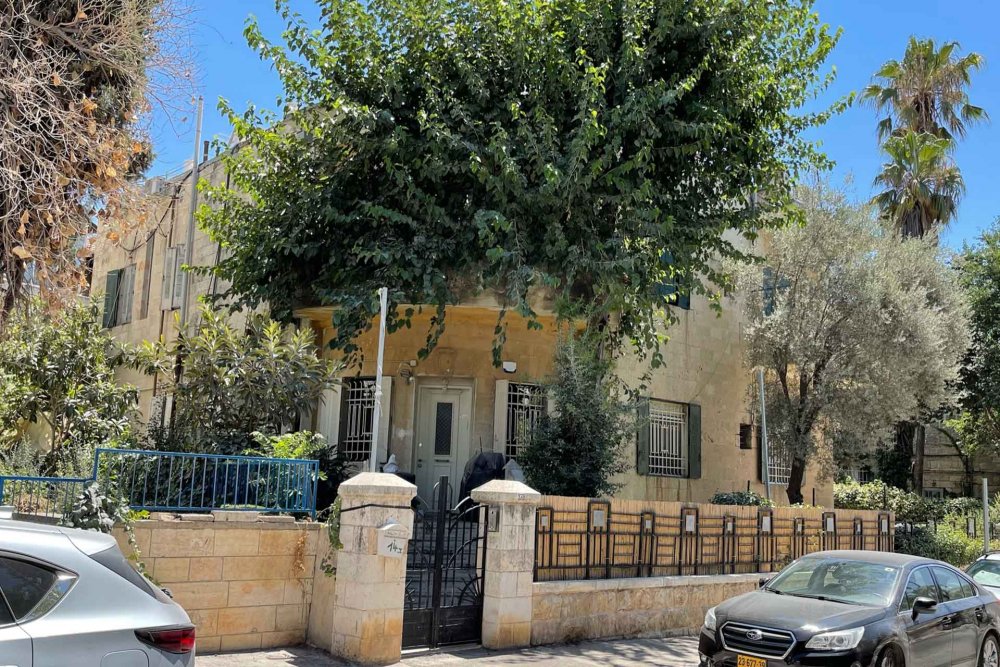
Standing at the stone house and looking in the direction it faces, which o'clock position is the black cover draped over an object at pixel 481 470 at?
The black cover draped over an object is roughly at 12 o'clock from the stone house.

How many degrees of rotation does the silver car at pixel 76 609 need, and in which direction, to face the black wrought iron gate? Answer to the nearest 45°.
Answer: approximately 135° to its right

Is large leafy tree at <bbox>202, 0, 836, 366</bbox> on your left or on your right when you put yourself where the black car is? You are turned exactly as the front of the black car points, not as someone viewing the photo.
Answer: on your right

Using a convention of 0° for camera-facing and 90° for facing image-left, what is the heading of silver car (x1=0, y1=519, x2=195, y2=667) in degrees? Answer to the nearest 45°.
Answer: approximately 90°

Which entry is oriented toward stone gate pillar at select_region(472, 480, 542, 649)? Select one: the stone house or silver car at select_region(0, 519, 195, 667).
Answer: the stone house

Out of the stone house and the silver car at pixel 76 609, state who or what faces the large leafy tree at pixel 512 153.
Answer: the stone house

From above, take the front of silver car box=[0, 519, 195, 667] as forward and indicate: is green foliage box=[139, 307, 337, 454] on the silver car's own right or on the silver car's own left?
on the silver car's own right

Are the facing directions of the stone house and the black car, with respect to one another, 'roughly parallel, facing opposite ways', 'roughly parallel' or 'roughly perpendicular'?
roughly perpendicular

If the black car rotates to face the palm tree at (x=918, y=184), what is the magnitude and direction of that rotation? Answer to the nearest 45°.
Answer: approximately 135° to its right

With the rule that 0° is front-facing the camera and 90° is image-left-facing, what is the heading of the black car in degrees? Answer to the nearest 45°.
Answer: approximately 45°

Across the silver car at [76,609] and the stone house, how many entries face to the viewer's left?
1

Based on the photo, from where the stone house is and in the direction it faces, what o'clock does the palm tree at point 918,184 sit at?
The palm tree is roughly at 8 o'clock from the stone house.

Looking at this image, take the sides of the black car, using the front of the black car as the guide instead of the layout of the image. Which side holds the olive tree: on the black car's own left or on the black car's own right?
on the black car's own right
